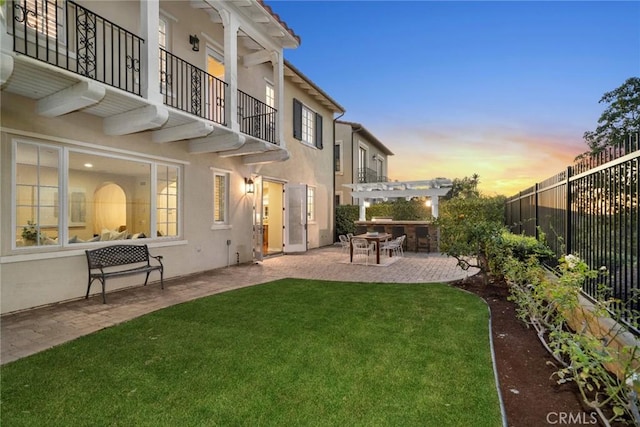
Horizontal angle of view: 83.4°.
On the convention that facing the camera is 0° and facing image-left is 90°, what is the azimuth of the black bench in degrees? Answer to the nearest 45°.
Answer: approximately 315°

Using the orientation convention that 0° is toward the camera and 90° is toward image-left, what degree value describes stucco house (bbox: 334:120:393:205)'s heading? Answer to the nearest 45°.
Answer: approximately 315°

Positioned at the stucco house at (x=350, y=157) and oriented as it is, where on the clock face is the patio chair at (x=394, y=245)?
The patio chair is roughly at 1 o'clock from the stucco house.

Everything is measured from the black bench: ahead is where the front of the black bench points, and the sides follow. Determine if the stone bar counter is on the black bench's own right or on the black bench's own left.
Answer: on the black bench's own left

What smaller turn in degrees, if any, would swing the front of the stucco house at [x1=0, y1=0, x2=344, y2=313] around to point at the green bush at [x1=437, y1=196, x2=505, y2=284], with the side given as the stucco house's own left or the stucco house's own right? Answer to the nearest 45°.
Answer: approximately 45° to the stucco house's own left

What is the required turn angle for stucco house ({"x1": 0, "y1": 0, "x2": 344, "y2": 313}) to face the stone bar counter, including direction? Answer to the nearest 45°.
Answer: approximately 45° to its left

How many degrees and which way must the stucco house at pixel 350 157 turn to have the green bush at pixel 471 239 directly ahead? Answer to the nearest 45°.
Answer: approximately 45° to its right

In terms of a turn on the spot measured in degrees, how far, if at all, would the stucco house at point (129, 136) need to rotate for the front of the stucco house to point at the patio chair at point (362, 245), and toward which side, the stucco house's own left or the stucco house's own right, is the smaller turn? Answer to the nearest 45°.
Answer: approximately 45° to the stucco house's own left
